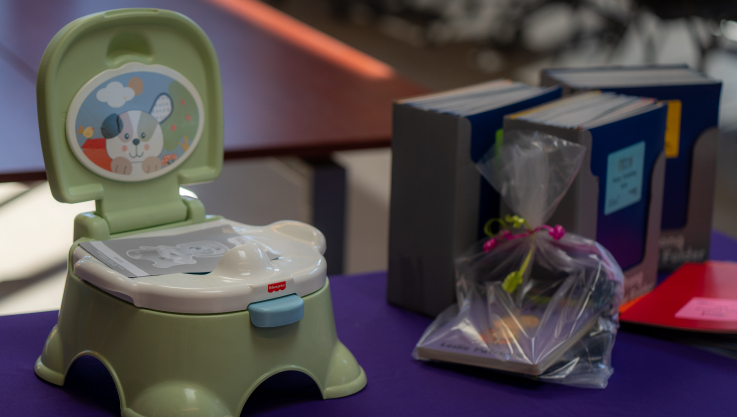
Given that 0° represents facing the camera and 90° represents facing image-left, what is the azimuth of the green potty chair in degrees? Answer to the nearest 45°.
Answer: approximately 315°

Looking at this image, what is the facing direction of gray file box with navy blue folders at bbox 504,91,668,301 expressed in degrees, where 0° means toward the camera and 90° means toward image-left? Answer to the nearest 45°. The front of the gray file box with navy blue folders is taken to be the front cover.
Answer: approximately 315°
